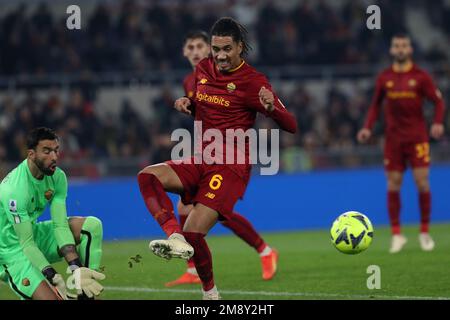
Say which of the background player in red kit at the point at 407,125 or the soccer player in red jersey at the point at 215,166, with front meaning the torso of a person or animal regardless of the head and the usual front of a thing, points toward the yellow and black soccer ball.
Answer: the background player in red kit

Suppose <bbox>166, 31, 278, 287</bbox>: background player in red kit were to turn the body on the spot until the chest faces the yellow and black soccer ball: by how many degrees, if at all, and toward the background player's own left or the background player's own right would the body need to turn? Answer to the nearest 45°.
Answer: approximately 90° to the background player's own left

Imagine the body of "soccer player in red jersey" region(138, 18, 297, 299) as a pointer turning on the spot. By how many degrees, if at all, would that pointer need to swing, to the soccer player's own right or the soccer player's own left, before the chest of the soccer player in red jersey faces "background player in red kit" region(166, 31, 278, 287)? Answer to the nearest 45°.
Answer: approximately 135° to the soccer player's own right

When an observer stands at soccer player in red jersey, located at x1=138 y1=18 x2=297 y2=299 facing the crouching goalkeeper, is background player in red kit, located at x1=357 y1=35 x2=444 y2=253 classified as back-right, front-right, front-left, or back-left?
back-right

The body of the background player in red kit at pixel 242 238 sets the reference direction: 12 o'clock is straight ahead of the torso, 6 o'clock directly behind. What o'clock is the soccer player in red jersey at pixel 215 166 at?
The soccer player in red jersey is roughly at 11 o'clock from the background player in red kit.

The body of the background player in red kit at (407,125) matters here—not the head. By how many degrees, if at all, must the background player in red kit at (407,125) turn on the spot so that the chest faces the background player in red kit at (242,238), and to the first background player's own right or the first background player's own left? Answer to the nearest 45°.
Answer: approximately 45° to the first background player's own right

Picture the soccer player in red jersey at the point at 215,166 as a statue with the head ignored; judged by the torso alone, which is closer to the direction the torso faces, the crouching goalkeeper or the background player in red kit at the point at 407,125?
the crouching goalkeeper

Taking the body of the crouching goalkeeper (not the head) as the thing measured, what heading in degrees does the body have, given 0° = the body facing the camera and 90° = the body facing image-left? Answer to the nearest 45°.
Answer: approximately 315°

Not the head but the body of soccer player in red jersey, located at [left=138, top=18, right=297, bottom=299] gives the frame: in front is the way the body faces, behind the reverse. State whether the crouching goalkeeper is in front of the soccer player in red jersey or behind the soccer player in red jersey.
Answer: in front

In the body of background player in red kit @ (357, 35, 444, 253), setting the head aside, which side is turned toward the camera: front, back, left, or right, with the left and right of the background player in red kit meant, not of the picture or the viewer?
front

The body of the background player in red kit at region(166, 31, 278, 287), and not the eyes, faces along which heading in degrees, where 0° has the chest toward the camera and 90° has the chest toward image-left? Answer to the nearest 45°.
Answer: approximately 45°
